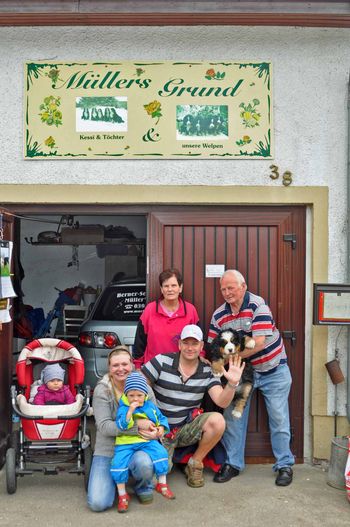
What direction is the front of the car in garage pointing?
away from the camera

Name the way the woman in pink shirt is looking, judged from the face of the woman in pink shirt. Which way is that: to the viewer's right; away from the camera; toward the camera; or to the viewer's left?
toward the camera

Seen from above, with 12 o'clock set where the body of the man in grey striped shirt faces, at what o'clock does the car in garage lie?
The car in garage is roughly at 5 o'clock from the man in grey striped shirt.

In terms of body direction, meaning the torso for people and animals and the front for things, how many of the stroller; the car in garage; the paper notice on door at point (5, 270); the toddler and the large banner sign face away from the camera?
1

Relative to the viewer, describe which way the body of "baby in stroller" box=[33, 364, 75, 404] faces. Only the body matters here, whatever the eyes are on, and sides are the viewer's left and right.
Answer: facing the viewer

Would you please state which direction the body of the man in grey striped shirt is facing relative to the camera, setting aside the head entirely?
toward the camera

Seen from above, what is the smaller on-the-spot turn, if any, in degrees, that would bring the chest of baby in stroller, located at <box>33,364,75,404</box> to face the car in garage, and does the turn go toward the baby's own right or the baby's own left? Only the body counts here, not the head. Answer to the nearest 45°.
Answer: approximately 180°

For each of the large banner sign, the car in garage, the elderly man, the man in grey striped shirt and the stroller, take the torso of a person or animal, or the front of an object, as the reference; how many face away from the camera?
1

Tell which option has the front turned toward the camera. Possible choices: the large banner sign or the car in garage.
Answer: the large banner sign

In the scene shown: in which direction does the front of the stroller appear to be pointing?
toward the camera

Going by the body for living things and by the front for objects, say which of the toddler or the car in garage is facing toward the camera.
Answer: the toddler

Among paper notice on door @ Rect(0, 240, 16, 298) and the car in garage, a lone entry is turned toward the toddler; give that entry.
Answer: the paper notice on door

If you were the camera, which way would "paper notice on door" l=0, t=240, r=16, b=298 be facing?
facing the viewer and to the right of the viewer

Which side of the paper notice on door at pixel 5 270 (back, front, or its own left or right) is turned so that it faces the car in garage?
left

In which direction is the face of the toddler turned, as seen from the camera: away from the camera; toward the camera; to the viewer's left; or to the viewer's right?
toward the camera

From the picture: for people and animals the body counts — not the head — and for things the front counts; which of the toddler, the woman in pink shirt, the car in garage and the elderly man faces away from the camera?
the car in garage

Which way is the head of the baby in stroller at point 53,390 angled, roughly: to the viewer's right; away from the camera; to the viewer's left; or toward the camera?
toward the camera
